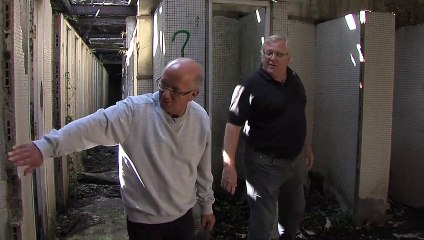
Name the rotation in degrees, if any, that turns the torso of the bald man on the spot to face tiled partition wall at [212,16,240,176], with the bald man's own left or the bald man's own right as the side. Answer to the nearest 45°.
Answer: approximately 180°

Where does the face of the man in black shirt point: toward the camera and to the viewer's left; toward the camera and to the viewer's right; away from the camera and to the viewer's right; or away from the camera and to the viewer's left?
toward the camera and to the viewer's left

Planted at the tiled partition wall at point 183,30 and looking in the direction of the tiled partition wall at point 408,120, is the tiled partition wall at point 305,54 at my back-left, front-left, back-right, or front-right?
front-left

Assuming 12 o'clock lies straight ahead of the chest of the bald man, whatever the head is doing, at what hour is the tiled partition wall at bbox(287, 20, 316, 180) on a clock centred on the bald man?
The tiled partition wall is roughly at 7 o'clock from the bald man.

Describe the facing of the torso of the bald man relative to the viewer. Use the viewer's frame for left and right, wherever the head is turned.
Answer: facing the viewer

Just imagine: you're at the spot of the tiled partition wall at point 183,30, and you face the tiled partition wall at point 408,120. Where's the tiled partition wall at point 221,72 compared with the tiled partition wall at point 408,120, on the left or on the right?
left

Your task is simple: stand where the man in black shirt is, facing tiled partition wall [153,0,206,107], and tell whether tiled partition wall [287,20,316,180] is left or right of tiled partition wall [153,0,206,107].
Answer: right

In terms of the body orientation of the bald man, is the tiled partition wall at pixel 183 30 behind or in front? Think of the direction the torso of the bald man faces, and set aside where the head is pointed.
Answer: behind
